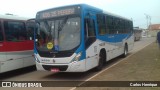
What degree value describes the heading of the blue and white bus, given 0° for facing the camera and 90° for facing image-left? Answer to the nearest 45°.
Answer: approximately 45°
